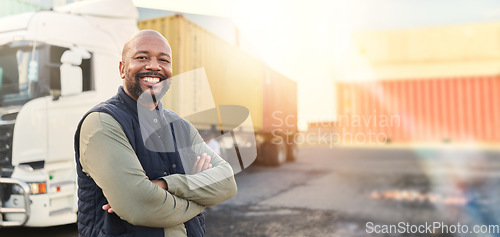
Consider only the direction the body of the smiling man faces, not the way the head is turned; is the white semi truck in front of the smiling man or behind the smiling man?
behind

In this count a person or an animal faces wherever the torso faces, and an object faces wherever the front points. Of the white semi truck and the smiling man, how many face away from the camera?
0

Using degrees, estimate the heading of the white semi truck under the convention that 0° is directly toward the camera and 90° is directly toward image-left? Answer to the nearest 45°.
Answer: approximately 45°

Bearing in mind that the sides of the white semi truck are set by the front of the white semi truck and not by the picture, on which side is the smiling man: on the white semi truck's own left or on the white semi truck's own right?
on the white semi truck's own left

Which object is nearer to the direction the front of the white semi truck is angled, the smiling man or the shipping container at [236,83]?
the smiling man

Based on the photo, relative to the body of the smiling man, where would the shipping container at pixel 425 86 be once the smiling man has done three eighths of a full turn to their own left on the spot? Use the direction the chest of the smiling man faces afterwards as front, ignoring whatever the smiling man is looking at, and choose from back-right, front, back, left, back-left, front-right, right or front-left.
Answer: front-right

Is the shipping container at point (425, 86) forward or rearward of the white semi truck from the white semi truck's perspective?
rearward

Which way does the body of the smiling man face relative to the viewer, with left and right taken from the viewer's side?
facing the viewer and to the right of the viewer
